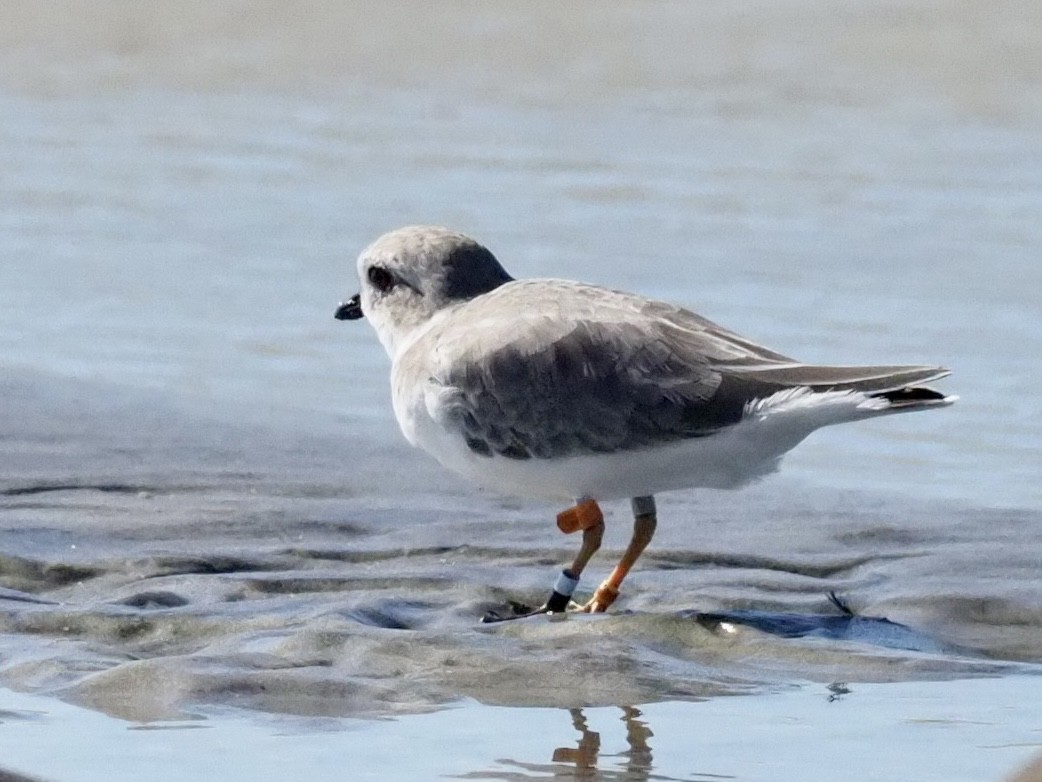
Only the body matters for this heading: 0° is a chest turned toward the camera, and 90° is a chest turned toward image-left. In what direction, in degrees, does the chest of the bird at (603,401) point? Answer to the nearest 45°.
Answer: approximately 90°

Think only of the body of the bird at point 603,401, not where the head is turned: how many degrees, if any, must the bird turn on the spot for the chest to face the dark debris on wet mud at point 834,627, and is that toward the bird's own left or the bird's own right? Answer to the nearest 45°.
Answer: approximately 180°
